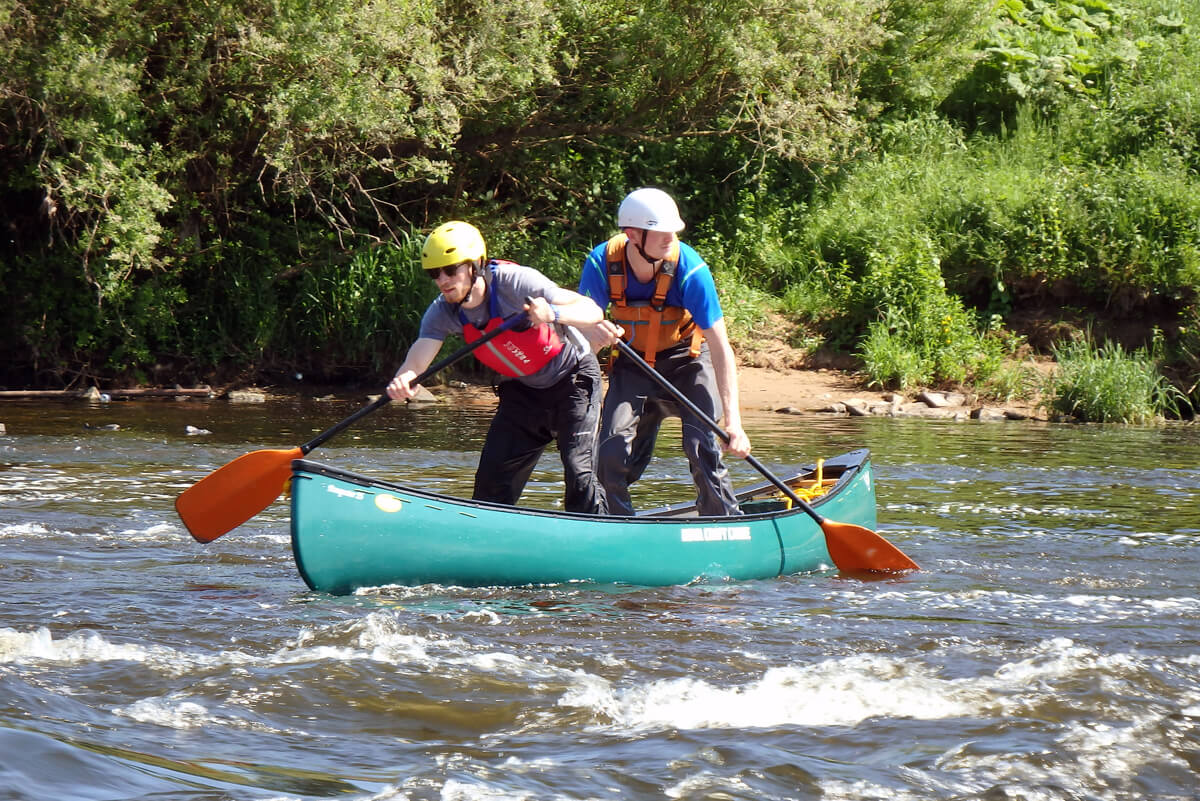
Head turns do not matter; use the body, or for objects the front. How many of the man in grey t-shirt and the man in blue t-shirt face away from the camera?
0

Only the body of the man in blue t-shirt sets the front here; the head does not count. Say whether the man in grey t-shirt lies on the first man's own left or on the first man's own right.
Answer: on the first man's own right

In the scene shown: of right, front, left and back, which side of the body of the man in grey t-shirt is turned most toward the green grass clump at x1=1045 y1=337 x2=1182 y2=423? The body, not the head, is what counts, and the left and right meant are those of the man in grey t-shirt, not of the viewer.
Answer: back

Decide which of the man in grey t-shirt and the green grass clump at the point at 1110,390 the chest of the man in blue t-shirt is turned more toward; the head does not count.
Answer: the man in grey t-shirt

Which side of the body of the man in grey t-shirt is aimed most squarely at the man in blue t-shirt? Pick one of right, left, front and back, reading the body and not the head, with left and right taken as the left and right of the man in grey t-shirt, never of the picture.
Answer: back

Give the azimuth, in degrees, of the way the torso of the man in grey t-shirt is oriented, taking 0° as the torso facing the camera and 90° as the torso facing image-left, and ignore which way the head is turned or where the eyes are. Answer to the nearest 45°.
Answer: approximately 45°

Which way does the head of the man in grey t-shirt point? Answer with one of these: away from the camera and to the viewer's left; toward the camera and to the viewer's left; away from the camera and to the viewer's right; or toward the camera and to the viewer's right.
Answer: toward the camera and to the viewer's left

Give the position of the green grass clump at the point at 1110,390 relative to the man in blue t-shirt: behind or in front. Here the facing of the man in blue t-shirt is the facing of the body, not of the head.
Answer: behind
